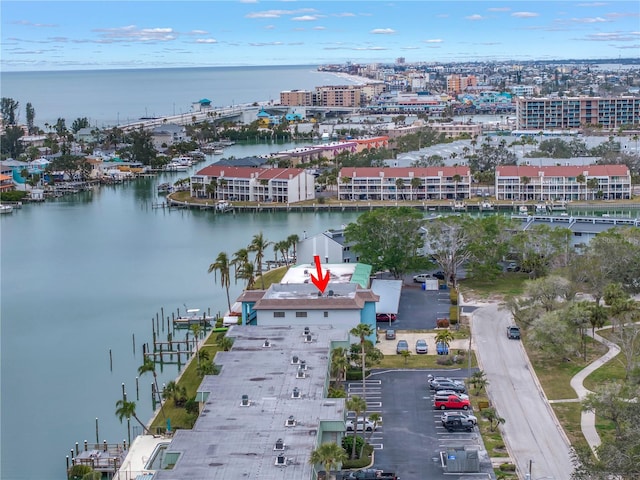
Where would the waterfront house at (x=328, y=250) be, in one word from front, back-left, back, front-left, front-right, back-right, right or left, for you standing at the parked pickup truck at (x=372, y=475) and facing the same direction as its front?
right

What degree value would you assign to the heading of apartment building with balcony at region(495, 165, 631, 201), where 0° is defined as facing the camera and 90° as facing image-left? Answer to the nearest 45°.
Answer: approximately 0°

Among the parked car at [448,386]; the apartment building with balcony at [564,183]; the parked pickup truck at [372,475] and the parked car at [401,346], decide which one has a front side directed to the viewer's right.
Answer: the parked car at [448,386]

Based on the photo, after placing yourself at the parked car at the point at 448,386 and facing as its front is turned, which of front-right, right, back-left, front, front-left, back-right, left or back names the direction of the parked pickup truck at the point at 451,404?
right

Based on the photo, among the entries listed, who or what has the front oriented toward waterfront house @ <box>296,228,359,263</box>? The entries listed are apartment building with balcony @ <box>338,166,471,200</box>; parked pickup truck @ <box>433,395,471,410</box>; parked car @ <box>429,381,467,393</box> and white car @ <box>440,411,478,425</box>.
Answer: the apartment building with balcony

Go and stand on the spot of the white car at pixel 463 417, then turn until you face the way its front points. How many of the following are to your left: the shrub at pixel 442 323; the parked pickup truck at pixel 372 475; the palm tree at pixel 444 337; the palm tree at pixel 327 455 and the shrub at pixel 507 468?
2

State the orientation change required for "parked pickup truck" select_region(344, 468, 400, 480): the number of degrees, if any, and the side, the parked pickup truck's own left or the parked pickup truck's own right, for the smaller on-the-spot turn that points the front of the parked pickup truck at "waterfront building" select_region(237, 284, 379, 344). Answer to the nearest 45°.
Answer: approximately 90° to the parked pickup truck's own right

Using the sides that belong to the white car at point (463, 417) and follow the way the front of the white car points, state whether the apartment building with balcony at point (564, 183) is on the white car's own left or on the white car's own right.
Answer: on the white car's own left

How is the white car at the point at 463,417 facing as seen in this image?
to the viewer's right

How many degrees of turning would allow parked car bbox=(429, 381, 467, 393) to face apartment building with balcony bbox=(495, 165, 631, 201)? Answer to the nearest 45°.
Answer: approximately 90° to its left

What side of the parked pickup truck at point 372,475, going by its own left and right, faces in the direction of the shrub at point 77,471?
front

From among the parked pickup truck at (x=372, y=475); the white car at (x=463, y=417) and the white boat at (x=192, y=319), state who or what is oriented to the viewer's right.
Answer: the white car

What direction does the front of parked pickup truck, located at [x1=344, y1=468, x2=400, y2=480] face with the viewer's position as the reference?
facing to the left of the viewer
